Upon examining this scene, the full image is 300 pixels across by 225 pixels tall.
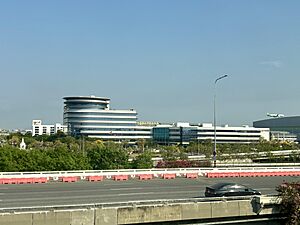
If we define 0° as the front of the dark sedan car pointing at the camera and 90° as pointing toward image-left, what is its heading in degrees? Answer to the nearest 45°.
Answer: approximately 270°
